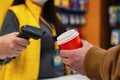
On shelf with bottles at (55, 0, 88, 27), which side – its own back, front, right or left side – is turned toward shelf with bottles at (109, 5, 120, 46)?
left

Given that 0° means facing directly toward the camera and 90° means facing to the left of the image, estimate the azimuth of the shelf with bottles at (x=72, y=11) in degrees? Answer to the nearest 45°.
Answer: approximately 0°
